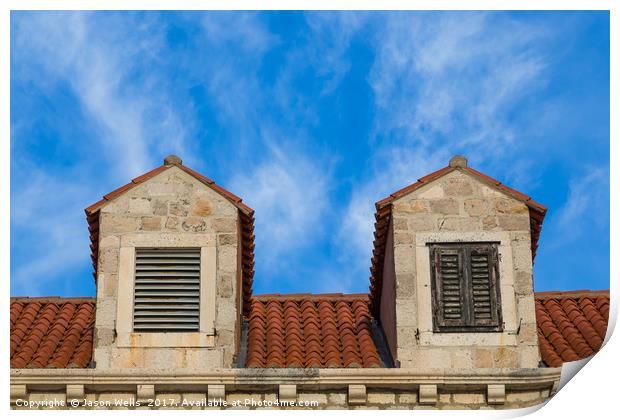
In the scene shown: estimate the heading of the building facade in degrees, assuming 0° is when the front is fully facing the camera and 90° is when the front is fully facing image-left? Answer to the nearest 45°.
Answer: approximately 0°
